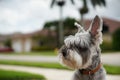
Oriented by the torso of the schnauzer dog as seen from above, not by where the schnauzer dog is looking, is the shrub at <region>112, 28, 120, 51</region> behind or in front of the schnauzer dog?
behind

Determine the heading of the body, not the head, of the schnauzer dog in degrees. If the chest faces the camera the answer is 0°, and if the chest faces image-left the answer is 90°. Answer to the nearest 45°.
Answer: approximately 45°
